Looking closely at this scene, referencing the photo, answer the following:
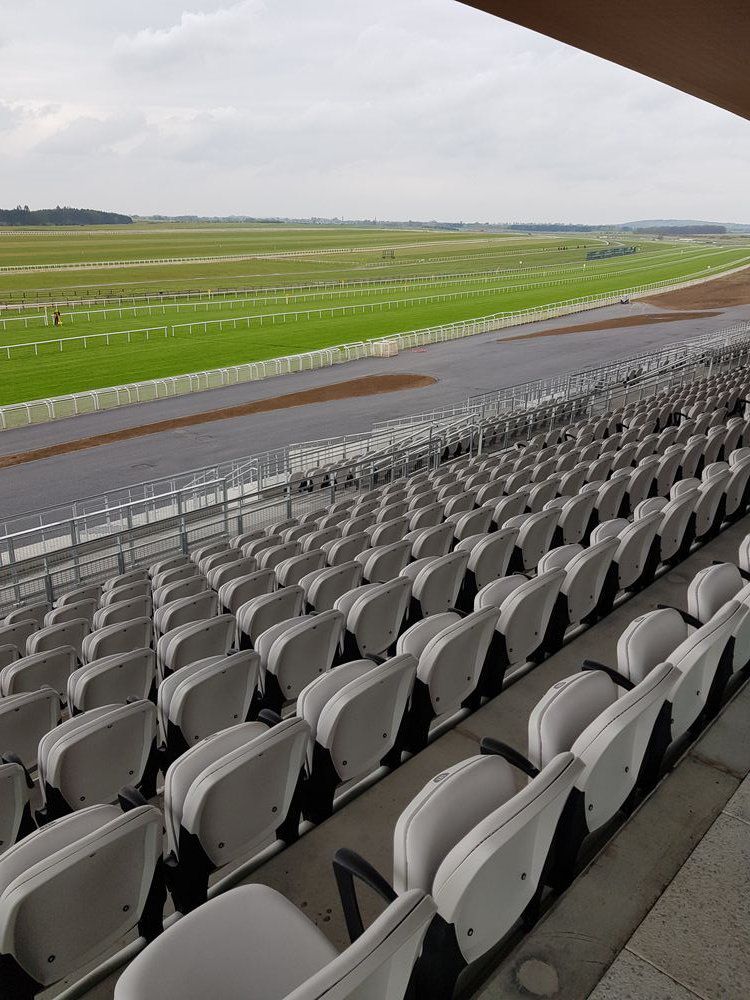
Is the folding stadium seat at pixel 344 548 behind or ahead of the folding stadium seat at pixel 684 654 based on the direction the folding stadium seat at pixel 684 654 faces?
ahead

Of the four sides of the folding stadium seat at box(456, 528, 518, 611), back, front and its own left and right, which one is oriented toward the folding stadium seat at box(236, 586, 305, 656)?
left

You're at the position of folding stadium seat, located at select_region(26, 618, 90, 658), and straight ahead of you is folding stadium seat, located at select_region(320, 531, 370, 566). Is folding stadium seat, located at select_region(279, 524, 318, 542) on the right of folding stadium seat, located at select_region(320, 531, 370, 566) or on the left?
left

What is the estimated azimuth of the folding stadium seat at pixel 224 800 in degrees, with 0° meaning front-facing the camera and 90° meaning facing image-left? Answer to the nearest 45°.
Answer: approximately 135°

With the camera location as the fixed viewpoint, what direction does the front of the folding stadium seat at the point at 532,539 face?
facing away from the viewer and to the left of the viewer

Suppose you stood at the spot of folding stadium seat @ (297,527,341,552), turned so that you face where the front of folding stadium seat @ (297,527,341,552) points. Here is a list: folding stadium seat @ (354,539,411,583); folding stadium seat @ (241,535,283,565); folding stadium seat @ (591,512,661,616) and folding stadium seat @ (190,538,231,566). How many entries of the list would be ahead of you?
2

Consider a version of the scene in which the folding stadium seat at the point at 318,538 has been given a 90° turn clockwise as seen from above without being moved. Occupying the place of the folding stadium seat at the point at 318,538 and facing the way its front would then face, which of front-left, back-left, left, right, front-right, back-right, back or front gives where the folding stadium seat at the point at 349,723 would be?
back-right

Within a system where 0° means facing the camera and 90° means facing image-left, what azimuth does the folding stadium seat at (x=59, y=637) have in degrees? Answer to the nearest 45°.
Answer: approximately 135°

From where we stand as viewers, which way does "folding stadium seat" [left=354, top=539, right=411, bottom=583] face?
facing away from the viewer and to the left of the viewer

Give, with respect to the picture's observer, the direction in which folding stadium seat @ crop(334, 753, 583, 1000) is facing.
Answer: facing away from the viewer and to the left of the viewer

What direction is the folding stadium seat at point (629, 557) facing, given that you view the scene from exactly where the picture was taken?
facing away from the viewer and to the left of the viewer
